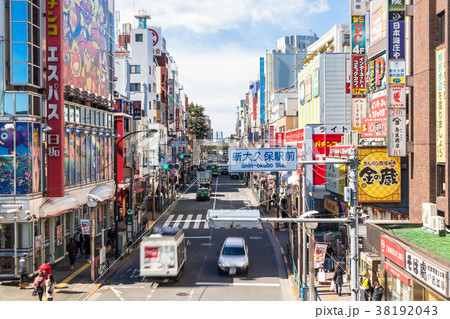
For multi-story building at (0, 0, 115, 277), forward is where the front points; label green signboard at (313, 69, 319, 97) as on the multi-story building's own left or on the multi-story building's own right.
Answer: on the multi-story building's own left

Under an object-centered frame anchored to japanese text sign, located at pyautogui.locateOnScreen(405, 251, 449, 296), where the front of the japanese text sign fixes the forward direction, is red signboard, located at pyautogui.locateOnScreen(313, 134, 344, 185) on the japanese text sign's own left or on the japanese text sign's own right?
on the japanese text sign's own right

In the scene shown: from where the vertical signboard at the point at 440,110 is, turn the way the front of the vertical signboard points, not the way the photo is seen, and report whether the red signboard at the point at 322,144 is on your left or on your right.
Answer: on your right

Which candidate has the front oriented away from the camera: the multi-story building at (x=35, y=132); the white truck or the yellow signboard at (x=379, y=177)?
the white truck

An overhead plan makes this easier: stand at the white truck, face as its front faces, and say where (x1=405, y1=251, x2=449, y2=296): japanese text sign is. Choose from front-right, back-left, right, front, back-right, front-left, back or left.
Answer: back-right

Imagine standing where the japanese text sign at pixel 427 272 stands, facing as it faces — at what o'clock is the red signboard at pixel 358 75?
The red signboard is roughly at 4 o'clock from the japanese text sign.

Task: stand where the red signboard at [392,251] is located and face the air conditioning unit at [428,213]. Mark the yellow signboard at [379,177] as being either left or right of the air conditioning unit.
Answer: left

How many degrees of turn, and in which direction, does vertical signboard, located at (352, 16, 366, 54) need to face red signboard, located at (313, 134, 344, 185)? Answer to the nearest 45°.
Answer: approximately 180°

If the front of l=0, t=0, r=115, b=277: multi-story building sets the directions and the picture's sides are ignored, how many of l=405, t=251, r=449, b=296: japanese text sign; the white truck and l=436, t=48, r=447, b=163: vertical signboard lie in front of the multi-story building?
3

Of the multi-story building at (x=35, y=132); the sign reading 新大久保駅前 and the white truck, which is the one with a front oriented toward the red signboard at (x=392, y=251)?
the multi-story building
